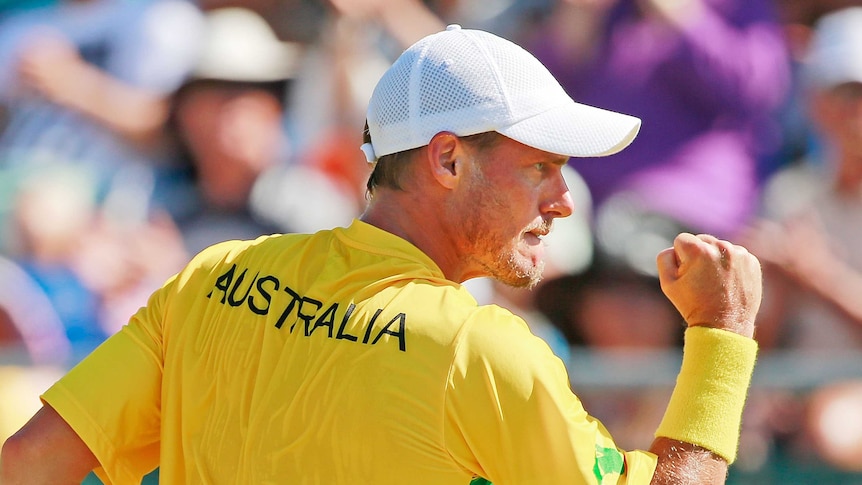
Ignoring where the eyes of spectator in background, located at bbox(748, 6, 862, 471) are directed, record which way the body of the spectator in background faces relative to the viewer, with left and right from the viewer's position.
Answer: facing the viewer

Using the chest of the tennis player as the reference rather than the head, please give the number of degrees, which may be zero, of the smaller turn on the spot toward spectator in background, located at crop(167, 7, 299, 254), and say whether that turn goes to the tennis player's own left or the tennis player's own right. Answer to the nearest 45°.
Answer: approximately 45° to the tennis player's own left

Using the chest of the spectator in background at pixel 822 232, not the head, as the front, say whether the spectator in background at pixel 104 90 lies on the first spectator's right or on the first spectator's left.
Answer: on the first spectator's right

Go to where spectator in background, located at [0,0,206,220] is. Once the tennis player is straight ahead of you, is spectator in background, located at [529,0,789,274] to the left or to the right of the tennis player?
left

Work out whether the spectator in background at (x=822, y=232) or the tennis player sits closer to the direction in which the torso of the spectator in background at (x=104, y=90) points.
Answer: the tennis player

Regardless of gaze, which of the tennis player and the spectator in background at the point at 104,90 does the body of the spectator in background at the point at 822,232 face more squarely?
the tennis player

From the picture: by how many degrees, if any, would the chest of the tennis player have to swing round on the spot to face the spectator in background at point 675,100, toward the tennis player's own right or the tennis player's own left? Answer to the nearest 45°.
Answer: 0° — they already face them

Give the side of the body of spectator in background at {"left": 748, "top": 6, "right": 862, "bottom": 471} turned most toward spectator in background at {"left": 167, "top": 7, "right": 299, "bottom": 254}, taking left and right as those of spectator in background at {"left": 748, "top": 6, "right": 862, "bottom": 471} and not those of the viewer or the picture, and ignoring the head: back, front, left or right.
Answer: right

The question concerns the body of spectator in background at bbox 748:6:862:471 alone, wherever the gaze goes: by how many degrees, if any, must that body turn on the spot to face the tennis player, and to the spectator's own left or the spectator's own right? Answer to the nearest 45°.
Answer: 0° — they already face them

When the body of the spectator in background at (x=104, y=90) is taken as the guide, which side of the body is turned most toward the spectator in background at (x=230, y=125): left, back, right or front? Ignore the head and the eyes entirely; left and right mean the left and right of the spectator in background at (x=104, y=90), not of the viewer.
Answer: left

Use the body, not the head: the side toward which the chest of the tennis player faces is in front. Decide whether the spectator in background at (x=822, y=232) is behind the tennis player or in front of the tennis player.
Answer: in front

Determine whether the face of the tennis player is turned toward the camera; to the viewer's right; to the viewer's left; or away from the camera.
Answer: to the viewer's right

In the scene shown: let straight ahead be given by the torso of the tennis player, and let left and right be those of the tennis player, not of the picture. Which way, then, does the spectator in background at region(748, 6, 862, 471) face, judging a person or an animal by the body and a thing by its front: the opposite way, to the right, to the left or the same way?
the opposite way

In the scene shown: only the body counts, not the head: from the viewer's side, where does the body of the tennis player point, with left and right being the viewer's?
facing away from the viewer and to the right of the viewer
